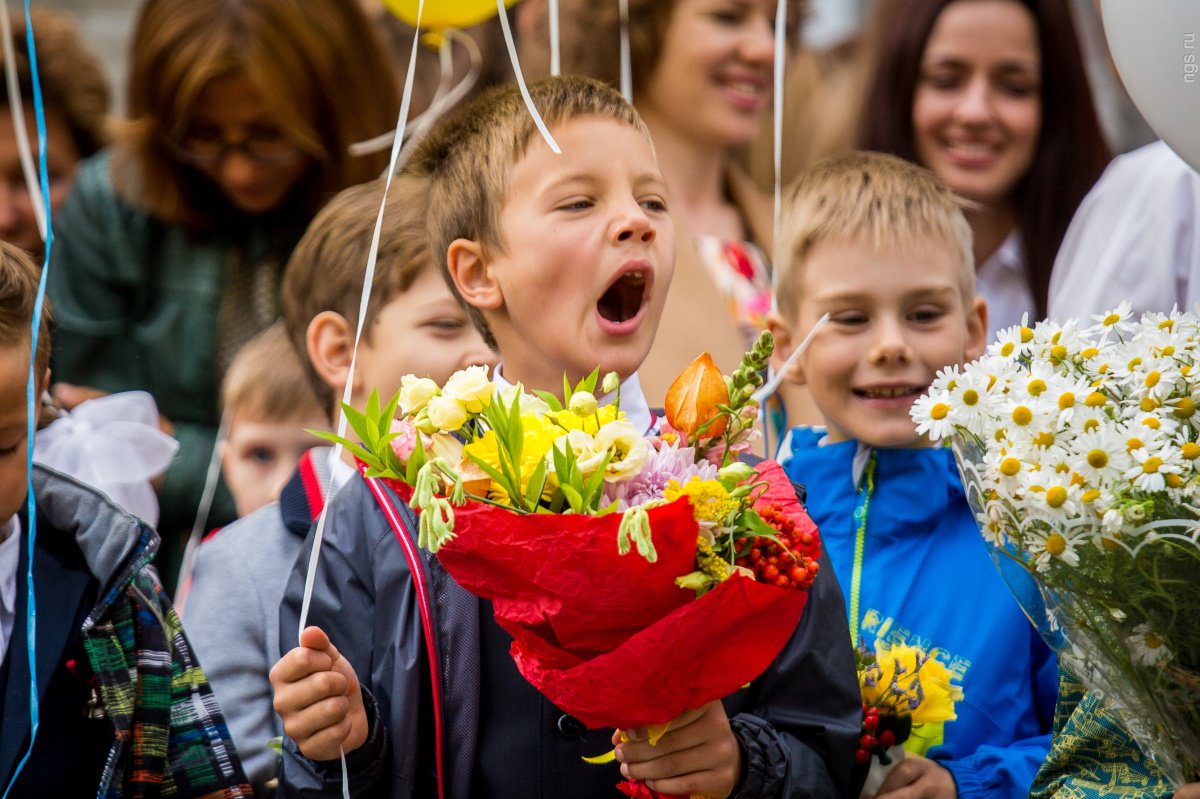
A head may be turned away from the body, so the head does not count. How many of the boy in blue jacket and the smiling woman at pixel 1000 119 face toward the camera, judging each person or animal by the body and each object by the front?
2

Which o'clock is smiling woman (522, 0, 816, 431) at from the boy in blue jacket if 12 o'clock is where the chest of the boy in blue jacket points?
The smiling woman is roughly at 5 o'clock from the boy in blue jacket.

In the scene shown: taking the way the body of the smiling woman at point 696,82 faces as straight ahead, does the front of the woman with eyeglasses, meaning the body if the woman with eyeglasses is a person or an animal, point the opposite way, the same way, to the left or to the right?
the same way

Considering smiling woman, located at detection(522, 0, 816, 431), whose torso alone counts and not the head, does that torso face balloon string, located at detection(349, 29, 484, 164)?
no

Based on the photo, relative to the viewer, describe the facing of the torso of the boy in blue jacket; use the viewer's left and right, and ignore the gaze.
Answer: facing the viewer

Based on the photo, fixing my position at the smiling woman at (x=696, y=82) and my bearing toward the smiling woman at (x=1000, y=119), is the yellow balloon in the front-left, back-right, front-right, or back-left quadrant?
back-right

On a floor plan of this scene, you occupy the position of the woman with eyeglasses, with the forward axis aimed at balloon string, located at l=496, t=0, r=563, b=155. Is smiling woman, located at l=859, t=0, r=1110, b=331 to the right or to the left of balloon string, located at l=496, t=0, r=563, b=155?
left

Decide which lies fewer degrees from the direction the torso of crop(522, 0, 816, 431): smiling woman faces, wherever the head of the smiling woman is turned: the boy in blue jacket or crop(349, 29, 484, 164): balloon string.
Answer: the boy in blue jacket

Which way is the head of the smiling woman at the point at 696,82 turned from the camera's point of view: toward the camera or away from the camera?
toward the camera

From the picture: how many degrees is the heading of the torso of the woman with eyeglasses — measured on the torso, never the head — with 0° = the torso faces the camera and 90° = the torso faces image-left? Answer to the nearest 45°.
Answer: approximately 315°

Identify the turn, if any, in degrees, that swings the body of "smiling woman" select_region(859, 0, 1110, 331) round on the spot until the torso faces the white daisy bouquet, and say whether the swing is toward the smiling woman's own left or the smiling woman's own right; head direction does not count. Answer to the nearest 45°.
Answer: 0° — they already face it

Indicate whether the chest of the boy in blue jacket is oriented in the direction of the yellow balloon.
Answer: no
